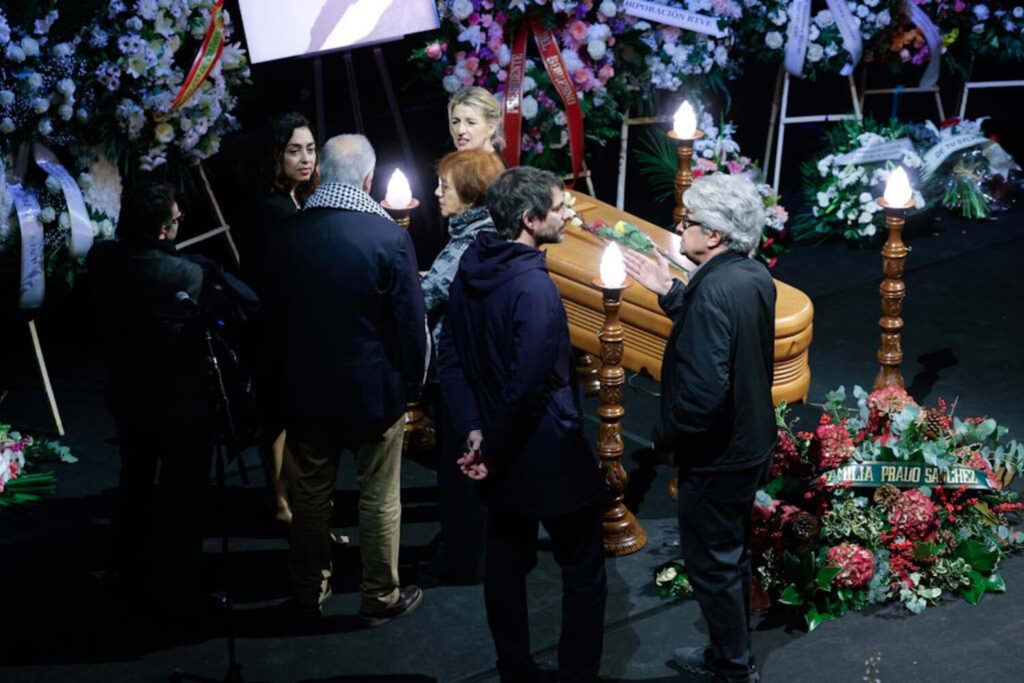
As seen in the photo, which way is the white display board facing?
toward the camera

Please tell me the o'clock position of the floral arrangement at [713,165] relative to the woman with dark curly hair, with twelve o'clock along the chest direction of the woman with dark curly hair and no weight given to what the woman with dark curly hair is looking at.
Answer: The floral arrangement is roughly at 9 o'clock from the woman with dark curly hair.

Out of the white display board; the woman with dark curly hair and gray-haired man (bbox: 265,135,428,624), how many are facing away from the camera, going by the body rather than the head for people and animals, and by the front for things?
1

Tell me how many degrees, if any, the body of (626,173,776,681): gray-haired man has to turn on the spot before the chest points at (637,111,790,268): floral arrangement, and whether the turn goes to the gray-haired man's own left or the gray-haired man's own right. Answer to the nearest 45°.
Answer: approximately 90° to the gray-haired man's own right

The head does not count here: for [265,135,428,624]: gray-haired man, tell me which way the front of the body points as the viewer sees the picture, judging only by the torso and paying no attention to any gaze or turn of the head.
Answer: away from the camera

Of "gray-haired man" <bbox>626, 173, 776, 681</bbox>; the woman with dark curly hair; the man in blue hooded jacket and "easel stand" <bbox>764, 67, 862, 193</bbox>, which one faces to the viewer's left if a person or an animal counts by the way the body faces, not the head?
the gray-haired man

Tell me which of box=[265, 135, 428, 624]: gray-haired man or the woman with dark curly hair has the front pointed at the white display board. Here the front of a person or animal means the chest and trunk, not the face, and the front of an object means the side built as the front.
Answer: the gray-haired man

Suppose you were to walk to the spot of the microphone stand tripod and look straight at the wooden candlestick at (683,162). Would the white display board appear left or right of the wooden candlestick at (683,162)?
left

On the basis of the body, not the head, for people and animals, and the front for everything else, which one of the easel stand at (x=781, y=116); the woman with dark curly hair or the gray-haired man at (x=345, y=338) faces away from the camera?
the gray-haired man

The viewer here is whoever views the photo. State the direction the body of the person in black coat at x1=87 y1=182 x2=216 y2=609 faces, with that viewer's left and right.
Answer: facing away from the viewer and to the right of the viewer

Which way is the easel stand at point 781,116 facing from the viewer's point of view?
toward the camera

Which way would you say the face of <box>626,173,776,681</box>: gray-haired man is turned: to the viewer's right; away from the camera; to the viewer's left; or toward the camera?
to the viewer's left

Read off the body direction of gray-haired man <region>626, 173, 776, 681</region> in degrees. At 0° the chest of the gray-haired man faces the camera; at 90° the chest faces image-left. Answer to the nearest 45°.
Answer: approximately 90°

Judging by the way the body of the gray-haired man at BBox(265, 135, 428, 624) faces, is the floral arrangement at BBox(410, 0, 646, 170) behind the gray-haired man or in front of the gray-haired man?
in front
